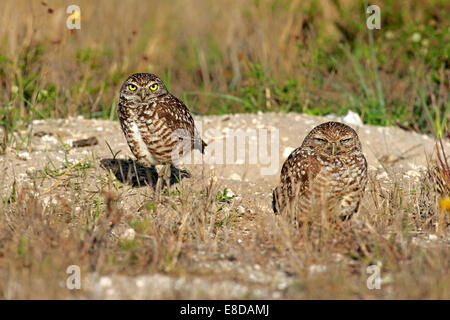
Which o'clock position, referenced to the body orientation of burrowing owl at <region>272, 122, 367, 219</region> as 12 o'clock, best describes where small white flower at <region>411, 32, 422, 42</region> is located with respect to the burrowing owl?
The small white flower is roughly at 8 o'clock from the burrowing owl.

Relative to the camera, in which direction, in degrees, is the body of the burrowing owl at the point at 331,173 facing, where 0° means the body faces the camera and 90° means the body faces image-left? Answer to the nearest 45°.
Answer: approximately 315°

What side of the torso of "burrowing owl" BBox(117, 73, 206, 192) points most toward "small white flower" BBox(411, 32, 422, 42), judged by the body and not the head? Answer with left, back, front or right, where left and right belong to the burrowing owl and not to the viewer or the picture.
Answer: back

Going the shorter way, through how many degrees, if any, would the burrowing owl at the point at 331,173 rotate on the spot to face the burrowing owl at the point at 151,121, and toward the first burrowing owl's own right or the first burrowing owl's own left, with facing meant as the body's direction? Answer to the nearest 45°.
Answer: approximately 135° to the first burrowing owl's own right

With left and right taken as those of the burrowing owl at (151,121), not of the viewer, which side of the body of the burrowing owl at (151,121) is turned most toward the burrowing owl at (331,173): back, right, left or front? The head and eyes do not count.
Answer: left

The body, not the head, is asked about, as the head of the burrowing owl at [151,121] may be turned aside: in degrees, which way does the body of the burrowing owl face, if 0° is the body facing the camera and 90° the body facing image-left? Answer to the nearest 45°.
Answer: approximately 45°
